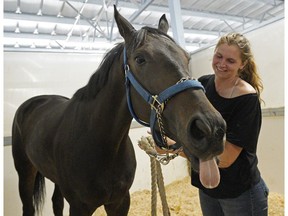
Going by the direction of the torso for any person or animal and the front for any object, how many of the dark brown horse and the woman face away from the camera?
0

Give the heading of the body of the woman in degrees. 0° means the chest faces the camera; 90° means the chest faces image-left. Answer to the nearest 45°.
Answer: approximately 45°

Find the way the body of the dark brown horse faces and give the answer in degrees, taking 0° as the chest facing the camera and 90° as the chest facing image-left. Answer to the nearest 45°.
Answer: approximately 315°

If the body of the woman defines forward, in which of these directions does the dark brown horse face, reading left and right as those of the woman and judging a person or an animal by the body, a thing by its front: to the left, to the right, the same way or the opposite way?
to the left

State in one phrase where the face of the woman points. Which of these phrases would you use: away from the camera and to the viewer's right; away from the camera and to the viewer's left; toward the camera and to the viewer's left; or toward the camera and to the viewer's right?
toward the camera and to the viewer's left
